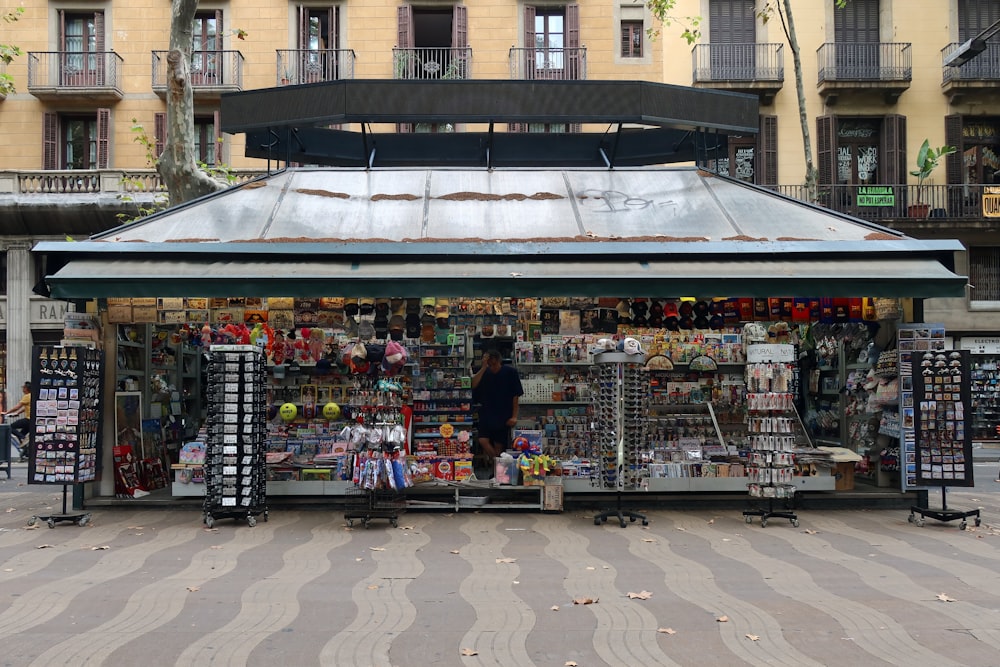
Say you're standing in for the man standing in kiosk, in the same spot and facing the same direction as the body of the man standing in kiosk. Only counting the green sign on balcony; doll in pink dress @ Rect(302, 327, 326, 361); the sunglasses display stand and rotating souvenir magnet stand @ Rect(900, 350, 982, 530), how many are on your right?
1

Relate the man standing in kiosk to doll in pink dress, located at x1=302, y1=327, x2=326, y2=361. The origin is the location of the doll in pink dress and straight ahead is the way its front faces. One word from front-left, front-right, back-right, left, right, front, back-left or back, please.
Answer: left

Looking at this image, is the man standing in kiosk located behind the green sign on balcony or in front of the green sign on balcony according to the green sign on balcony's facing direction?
in front

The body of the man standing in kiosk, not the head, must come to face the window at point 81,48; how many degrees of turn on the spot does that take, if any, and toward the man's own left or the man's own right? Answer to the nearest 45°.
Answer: approximately 135° to the man's own right

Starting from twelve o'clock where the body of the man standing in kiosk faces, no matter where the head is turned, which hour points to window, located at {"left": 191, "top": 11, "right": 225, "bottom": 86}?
The window is roughly at 5 o'clock from the man standing in kiosk.

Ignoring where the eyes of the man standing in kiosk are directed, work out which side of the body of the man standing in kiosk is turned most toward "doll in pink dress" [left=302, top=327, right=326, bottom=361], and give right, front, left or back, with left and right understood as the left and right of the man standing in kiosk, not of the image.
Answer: right

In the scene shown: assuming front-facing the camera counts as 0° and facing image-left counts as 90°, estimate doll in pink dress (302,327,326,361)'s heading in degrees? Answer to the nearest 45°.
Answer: approximately 0°

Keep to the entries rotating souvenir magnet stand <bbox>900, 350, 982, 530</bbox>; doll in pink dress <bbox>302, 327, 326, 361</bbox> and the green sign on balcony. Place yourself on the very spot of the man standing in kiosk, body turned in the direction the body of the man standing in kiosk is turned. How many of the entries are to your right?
1

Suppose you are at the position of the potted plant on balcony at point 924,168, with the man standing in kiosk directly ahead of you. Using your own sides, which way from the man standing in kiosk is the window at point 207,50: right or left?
right

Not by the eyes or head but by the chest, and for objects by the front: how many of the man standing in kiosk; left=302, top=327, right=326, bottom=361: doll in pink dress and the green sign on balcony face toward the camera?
3

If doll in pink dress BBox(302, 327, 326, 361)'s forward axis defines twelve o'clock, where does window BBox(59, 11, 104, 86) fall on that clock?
The window is roughly at 5 o'clock from the doll in pink dress.
